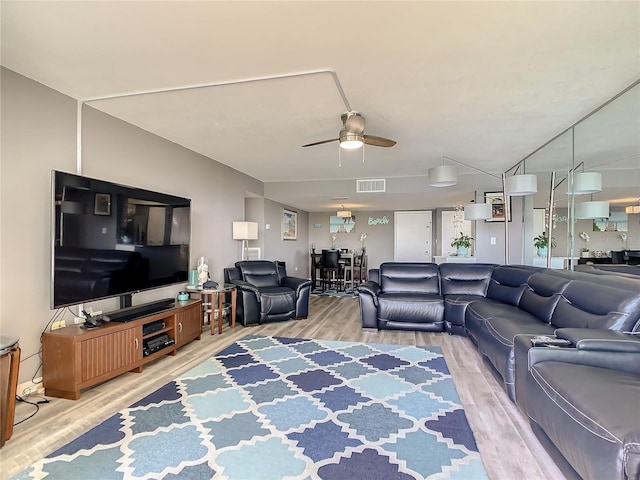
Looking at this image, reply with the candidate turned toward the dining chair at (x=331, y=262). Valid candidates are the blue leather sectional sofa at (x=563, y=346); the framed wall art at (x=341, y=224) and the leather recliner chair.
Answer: the framed wall art

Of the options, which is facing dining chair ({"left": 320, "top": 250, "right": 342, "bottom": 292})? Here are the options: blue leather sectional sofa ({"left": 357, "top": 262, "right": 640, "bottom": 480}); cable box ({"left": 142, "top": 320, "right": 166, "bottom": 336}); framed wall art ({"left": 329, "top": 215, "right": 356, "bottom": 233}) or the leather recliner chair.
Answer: the framed wall art

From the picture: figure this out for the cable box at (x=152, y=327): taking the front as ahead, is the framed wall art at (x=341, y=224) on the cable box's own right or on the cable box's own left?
on the cable box's own left

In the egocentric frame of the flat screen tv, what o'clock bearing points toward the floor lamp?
The floor lamp is roughly at 9 o'clock from the flat screen tv.

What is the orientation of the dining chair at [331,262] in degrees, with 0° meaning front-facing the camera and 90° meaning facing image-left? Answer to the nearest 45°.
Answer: approximately 180°

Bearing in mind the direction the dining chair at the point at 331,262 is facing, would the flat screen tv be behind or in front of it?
behind

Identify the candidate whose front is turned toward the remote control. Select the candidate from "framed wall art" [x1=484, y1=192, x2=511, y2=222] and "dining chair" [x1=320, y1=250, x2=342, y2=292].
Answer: the framed wall art

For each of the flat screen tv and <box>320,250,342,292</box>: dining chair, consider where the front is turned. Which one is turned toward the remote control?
the flat screen tv

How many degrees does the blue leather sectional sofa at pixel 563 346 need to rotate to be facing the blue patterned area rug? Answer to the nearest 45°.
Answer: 0° — it already faces it

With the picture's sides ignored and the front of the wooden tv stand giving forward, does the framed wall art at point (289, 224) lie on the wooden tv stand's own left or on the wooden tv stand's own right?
on the wooden tv stand's own left

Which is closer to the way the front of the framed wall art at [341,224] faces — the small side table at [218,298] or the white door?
the small side table

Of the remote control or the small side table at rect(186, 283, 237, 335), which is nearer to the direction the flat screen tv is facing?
the remote control
